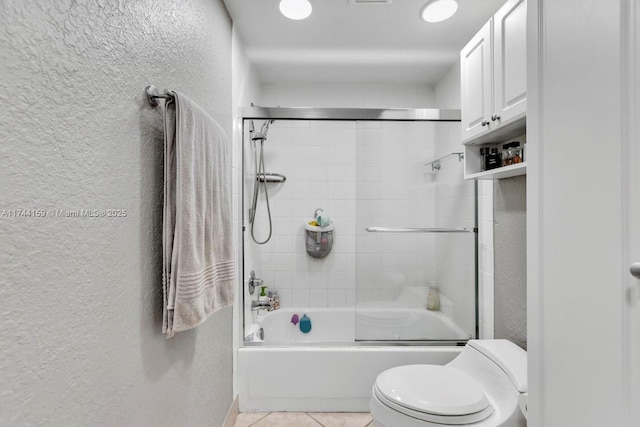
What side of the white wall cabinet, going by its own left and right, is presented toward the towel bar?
front

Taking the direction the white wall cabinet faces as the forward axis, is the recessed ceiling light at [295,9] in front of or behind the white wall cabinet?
in front

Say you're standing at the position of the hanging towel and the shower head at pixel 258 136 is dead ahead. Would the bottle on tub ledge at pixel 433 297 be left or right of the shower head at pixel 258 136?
right

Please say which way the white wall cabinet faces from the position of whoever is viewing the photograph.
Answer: facing the viewer and to the left of the viewer

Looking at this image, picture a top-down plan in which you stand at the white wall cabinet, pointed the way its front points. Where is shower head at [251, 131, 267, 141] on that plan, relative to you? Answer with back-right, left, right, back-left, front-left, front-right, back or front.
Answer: front-right

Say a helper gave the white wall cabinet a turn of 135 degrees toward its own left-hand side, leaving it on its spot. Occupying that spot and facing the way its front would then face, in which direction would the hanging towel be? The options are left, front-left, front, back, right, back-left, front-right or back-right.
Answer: back-right

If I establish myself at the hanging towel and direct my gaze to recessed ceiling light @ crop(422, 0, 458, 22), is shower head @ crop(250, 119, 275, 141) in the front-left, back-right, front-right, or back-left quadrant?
front-left

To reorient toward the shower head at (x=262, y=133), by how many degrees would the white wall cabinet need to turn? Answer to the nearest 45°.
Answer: approximately 45° to its right

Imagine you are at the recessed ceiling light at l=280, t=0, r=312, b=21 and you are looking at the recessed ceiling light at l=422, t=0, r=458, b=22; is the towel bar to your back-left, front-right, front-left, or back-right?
back-right
